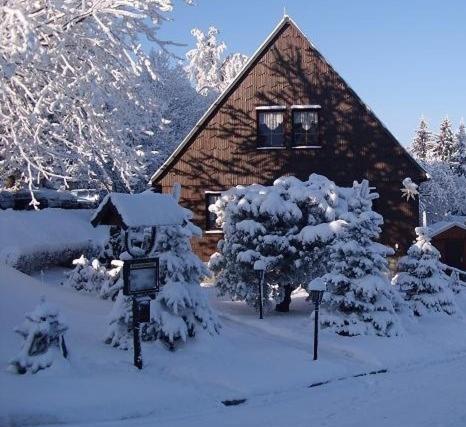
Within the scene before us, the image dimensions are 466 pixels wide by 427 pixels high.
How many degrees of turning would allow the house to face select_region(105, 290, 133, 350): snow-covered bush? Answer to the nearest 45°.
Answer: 0° — it already faces it

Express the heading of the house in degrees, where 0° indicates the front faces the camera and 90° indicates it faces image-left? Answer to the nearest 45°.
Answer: approximately 0°

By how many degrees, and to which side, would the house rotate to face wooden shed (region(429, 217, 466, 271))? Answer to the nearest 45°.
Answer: approximately 135° to its left

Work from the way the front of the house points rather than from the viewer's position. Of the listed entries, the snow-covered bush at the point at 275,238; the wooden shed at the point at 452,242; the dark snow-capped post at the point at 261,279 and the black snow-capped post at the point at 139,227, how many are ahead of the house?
3

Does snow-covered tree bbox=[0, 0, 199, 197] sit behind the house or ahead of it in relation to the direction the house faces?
ahead

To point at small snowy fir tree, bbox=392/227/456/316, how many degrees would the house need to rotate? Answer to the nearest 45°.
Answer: approximately 45° to its left

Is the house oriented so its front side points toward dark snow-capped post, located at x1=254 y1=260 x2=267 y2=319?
yes

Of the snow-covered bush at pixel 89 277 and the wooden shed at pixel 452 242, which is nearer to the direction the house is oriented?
the snow-covered bush

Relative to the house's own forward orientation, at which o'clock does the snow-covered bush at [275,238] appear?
The snow-covered bush is roughly at 12 o'clock from the house.
